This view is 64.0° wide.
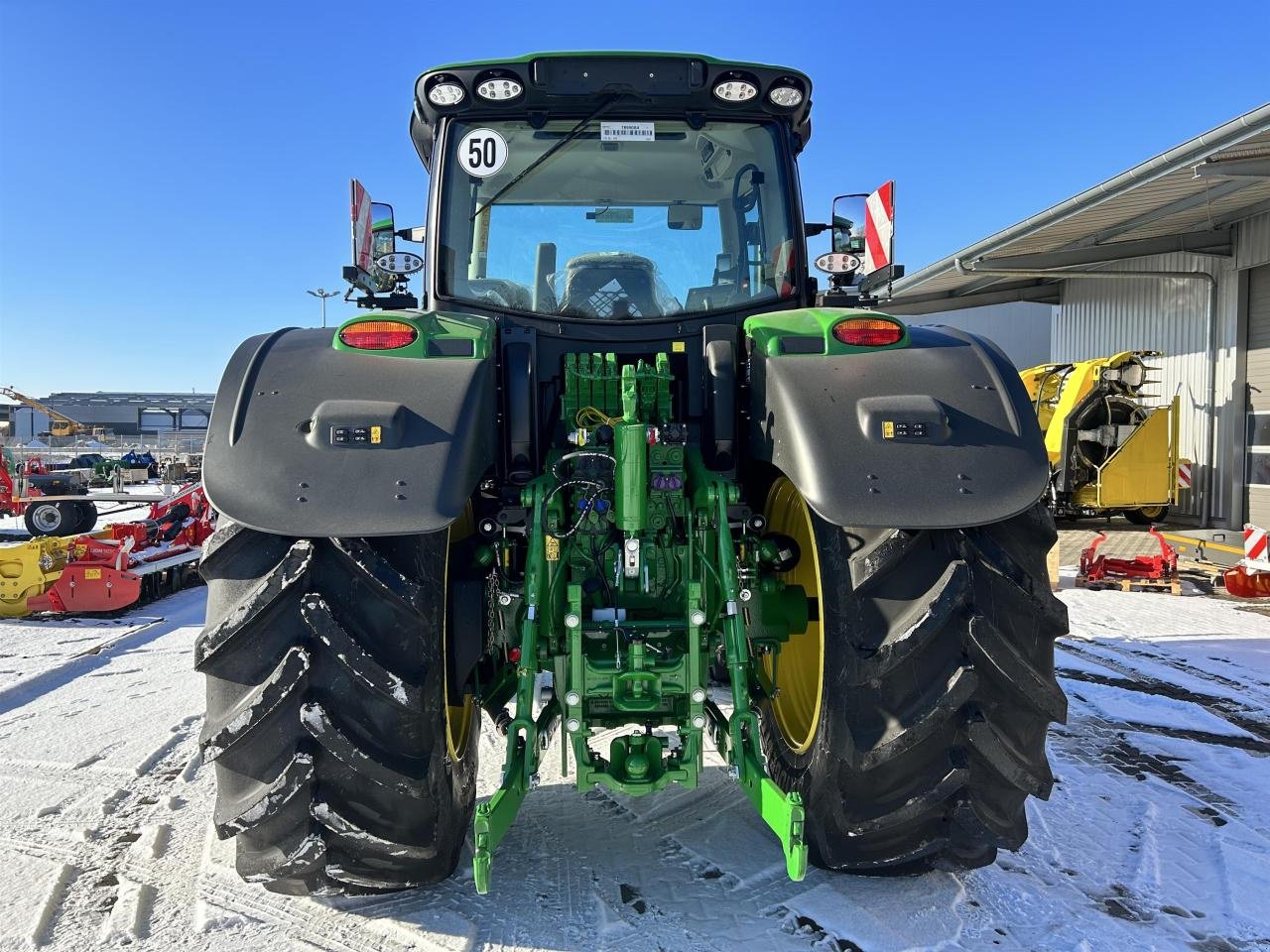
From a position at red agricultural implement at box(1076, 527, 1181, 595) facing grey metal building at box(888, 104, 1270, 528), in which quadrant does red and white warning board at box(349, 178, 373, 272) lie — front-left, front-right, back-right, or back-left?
back-left

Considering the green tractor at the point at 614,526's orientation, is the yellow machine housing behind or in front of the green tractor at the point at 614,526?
in front

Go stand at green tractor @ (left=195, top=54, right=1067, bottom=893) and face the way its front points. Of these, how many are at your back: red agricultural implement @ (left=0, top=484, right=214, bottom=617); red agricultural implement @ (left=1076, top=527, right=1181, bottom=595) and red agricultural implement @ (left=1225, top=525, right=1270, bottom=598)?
0

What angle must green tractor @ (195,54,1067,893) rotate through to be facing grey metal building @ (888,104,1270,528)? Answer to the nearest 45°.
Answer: approximately 45° to its right

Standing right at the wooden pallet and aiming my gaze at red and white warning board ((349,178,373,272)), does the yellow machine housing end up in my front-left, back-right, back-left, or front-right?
back-right

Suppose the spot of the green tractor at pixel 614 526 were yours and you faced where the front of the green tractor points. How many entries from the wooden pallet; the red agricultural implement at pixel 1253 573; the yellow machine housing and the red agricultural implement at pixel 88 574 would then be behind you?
0

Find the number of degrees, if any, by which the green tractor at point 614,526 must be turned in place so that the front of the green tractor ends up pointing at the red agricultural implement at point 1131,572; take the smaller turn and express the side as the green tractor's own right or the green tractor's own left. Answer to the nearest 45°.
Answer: approximately 45° to the green tractor's own right

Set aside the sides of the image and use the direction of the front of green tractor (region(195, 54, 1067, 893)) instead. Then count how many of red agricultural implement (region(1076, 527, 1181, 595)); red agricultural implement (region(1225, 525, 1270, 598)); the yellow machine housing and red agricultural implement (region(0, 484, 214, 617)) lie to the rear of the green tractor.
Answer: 0

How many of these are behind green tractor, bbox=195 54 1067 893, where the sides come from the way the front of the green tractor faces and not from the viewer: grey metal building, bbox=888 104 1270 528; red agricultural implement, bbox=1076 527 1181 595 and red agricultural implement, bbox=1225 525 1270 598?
0

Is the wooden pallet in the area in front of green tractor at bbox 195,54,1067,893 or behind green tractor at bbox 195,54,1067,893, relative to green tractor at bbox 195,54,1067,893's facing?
in front

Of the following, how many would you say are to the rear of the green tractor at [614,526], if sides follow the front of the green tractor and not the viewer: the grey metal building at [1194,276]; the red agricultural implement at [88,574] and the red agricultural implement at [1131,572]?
0

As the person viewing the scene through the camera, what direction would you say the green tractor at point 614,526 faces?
facing away from the viewer
